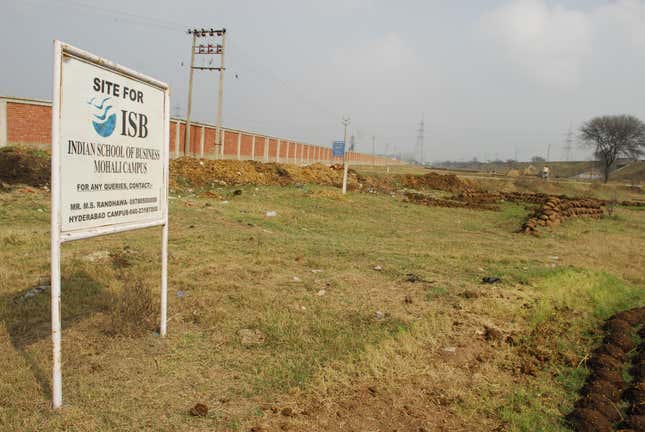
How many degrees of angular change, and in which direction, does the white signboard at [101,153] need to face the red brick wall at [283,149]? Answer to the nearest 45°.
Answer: approximately 135° to its left

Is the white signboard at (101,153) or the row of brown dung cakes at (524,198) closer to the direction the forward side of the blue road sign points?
the white signboard

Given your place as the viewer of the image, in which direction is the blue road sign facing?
facing the viewer

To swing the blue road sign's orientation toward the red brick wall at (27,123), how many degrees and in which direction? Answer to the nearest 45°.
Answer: approximately 45° to its right

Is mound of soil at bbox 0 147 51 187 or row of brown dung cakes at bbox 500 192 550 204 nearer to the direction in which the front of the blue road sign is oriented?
the mound of soil

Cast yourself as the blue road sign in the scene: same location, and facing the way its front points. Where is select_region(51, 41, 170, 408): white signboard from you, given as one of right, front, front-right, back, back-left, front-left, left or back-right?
front

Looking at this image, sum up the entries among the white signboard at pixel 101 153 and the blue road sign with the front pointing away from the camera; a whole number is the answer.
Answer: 0

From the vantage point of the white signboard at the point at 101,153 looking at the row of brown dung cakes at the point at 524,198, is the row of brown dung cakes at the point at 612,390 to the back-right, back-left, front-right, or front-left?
front-right

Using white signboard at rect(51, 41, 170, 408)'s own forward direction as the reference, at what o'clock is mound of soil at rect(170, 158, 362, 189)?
The mound of soil is roughly at 8 o'clock from the white signboard.

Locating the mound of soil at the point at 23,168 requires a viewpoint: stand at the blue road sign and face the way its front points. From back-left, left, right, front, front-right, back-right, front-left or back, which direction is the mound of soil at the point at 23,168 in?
front-right

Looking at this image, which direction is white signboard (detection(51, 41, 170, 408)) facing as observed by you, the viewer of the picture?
facing the viewer and to the right of the viewer
